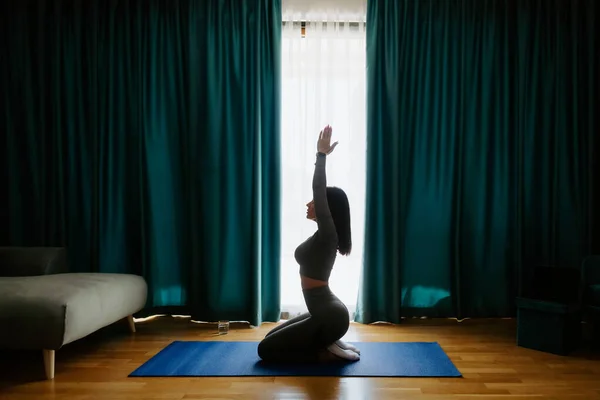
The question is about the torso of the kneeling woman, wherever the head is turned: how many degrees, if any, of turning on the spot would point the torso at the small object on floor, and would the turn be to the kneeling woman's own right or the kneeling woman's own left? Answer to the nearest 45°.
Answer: approximately 45° to the kneeling woman's own right

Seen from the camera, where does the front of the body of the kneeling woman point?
to the viewer's left

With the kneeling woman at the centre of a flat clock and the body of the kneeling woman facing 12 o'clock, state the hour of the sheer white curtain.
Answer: The sheer white curtain is roughly at 3 o'clock from the kneeling woman.
